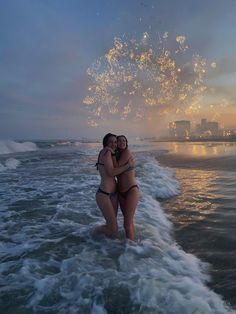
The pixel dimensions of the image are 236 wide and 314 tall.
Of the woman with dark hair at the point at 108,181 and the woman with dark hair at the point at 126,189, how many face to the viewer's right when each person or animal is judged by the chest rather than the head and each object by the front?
1
